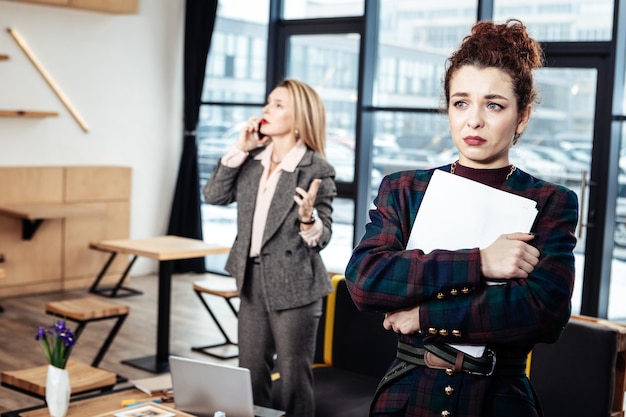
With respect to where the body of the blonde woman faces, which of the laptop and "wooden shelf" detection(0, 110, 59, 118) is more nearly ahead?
the laptop

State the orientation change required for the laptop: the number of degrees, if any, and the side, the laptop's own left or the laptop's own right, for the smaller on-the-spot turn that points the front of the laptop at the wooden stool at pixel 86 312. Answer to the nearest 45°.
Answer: approximately 45° to the laptop's own left

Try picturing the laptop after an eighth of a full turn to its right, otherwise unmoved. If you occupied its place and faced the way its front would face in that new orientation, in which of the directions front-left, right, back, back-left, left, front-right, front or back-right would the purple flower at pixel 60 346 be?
back-left

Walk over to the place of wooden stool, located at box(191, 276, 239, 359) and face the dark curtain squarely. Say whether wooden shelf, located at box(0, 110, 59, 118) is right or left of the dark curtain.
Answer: left

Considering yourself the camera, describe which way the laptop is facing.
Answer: facing away from the viewer and to the right of the viewer

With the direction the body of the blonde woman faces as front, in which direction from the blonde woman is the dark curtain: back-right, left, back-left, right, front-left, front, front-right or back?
back-right

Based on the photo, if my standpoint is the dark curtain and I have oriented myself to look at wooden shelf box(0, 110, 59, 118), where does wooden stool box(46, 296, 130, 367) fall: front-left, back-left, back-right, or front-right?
front-left

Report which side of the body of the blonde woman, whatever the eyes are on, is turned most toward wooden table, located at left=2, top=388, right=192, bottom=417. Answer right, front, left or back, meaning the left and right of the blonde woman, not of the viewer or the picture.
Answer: front

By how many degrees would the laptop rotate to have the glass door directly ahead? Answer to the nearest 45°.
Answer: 0° — it already faces it

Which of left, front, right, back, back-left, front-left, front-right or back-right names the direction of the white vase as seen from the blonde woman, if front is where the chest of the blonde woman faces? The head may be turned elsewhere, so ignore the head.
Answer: front

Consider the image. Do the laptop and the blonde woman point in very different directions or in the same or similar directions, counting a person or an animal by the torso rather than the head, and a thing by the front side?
very different directions

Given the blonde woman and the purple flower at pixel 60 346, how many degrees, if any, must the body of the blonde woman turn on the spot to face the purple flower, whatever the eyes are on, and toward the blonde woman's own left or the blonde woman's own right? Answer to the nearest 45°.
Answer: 0° — they already face it

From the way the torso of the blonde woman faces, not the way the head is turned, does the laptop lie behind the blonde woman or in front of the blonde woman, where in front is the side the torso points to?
in front

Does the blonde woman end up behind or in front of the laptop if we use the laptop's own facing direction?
in front

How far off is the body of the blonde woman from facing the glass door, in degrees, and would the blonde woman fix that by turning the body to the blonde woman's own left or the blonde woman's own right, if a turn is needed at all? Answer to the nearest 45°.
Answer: approximately 180°

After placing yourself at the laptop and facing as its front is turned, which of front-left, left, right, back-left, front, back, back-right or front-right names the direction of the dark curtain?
front-left

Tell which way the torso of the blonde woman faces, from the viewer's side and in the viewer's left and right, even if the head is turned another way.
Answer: facing the viewer and to the left of the viewer

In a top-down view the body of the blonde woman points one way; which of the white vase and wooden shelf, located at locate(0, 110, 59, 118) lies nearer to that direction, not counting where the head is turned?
the white vase
